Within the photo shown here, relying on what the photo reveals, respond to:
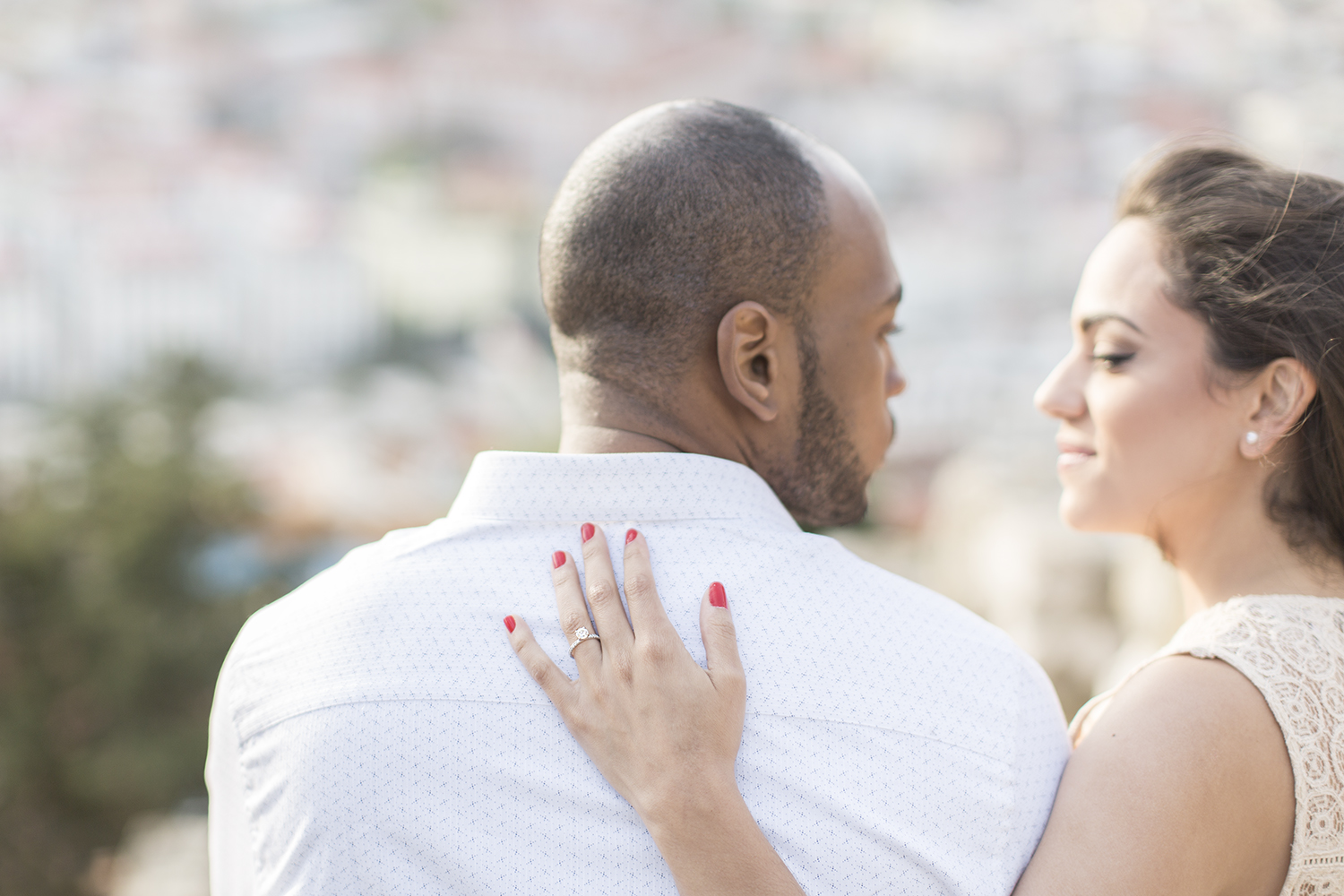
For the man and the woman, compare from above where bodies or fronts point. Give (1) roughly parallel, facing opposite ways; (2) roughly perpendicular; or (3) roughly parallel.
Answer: roughly perpendicular

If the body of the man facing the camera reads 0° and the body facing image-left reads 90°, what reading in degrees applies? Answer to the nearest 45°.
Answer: approximately 180°

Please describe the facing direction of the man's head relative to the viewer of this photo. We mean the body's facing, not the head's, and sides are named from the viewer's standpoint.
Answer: facing away from the viewer and to the right of the viewer

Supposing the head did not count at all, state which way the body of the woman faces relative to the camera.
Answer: to the viewer's left

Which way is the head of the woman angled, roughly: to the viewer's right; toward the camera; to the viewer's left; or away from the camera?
to the viewer's left
